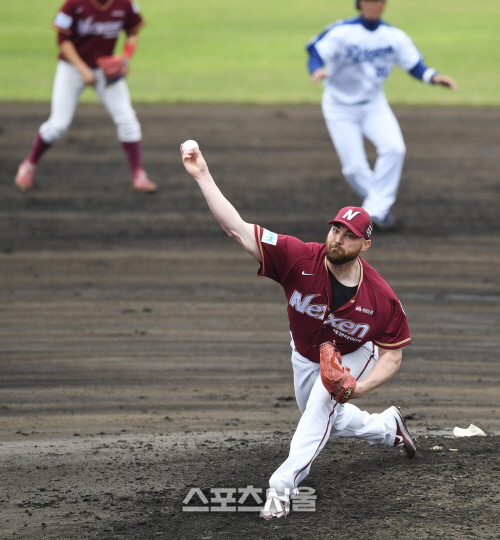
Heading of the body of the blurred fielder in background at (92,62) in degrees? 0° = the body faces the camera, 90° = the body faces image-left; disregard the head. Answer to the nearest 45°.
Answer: approximately 0°

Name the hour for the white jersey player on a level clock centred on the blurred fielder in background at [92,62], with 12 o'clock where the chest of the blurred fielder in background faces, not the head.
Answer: The white jersey player is roughly at 10 o'clock from the blurred fielder in background.

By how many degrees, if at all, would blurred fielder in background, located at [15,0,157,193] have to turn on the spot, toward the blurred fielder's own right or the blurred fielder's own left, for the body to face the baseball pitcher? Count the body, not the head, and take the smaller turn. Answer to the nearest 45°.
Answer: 0° — they already face them

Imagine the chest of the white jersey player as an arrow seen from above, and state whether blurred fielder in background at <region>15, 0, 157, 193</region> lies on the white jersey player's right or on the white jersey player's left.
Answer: on the white jersey player's right

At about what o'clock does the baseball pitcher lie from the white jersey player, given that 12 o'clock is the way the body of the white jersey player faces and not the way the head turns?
The baseball pitcher is roughly at 12 o'clock from the white jersey player.

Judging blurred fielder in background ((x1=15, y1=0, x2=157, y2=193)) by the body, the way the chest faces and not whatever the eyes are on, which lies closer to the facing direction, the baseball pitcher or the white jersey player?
the baseball pitcher

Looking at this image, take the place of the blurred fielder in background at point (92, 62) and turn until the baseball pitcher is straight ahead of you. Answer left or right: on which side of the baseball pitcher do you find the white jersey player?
left

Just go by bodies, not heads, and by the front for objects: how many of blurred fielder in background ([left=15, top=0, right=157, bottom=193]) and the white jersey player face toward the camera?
2
